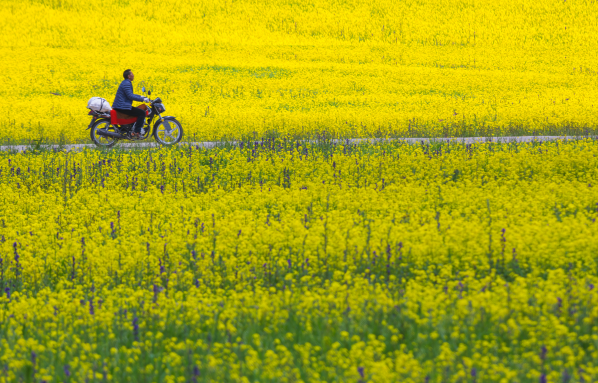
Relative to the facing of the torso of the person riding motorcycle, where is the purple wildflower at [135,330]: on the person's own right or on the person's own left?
on the person's own right

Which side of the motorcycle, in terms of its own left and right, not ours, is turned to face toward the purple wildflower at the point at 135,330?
right

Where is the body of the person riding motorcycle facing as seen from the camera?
to the viewer's right

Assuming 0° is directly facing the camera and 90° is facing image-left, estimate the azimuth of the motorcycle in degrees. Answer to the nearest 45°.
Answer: approximately 270°
